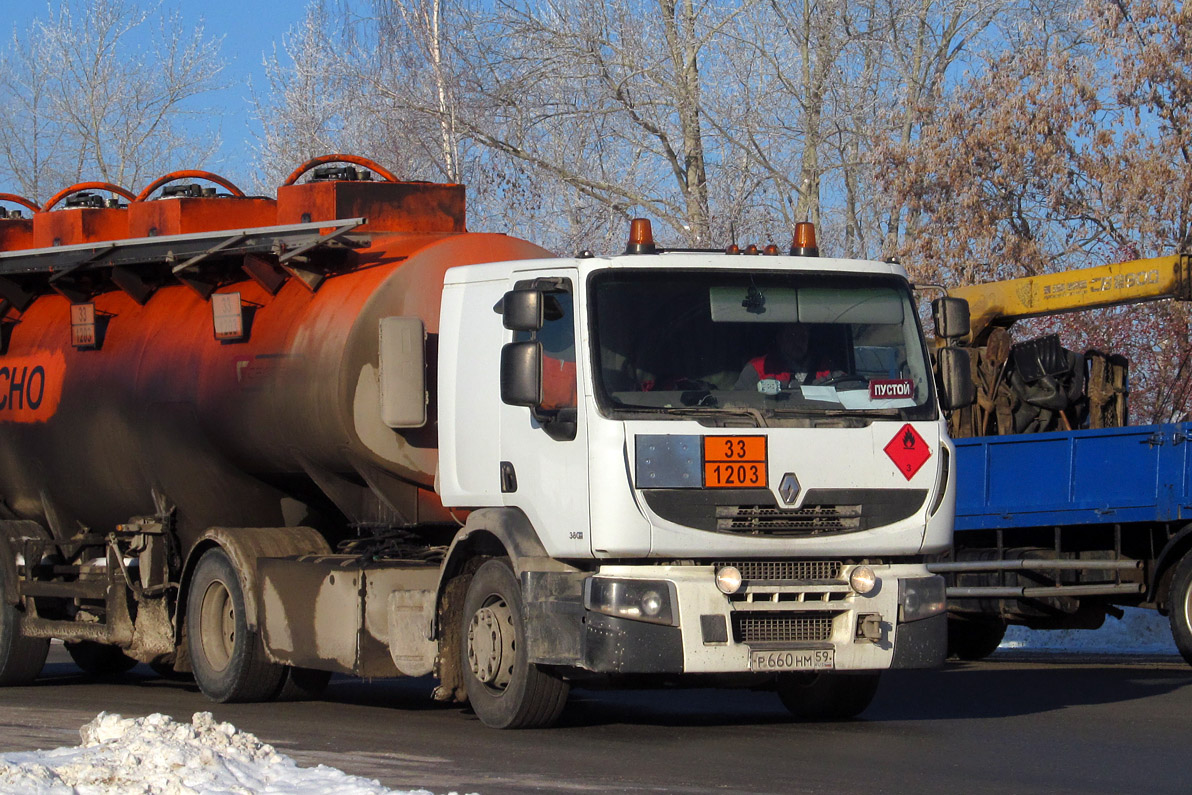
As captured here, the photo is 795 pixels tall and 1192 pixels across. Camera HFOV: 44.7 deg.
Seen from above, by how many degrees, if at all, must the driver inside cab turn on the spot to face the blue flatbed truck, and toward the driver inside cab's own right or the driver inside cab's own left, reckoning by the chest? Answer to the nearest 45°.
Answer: approximately 90° to the driver inside cab's own left

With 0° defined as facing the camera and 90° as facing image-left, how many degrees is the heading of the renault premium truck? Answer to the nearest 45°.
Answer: approximately 315°

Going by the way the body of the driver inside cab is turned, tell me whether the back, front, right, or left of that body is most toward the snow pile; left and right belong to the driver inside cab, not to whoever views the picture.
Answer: right

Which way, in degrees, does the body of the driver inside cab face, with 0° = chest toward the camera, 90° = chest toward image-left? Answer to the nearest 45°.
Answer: approximately 315°

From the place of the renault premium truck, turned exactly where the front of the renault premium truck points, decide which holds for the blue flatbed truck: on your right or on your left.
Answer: on your left

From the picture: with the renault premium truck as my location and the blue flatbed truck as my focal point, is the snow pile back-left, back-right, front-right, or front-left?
back-right

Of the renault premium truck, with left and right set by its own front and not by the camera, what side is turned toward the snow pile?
right
